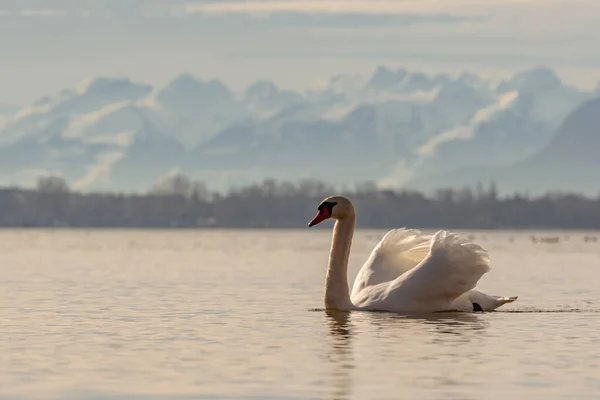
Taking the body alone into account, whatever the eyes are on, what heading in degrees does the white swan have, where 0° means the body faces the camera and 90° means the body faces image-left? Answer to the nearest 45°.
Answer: approximately 90°
